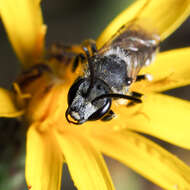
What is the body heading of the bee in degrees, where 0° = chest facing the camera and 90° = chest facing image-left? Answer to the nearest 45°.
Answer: approximately 45°
